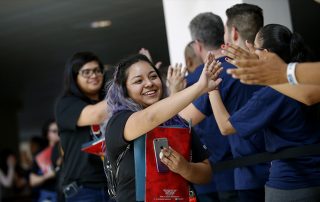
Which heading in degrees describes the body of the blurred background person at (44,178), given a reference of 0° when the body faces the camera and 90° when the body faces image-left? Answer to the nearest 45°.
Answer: approximately 315°

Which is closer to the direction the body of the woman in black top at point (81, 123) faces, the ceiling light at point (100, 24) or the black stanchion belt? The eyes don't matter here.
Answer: the black stanchion belt

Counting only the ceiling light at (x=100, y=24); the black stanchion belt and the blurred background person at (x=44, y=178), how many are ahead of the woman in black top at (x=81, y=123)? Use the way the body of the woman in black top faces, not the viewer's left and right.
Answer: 1

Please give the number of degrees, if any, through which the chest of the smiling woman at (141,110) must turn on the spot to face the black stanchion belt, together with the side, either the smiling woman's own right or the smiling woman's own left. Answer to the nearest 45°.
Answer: approximately 45° to the smiling woman's own left

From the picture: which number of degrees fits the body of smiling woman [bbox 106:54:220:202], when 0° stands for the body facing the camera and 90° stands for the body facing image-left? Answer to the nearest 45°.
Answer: approximately 315°

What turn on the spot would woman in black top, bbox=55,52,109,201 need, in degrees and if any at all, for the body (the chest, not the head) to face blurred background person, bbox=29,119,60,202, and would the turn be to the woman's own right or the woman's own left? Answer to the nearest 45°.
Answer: approximately 135° to the woman's own left

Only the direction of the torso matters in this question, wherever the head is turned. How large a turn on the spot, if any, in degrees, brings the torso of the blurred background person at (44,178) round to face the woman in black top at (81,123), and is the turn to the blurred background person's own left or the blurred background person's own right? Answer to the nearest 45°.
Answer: approximately 45° to the blurred background person's own right

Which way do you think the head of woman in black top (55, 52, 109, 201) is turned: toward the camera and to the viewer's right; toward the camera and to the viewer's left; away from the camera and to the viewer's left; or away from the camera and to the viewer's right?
toward the camera and to the viewer's right

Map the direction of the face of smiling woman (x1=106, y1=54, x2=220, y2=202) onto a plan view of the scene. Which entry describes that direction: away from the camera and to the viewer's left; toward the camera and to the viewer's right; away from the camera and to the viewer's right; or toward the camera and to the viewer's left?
toward the camera and to the viewer's right
